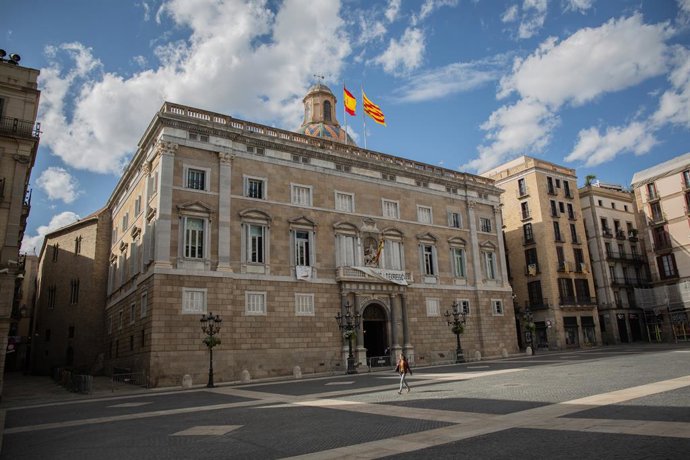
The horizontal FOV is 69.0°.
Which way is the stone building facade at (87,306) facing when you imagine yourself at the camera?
facing the viewer and to the left of the viewer

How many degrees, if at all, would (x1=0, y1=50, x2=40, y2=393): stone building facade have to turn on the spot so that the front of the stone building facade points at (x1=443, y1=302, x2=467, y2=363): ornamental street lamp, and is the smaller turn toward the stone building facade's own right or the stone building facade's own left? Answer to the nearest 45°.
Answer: approximately 45° to the stone building facade's own left

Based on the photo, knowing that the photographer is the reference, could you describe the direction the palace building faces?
facing the viewer and to the right of the viewer

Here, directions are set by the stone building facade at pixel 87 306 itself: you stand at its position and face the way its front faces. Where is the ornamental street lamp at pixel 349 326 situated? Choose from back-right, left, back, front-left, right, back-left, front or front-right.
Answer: left

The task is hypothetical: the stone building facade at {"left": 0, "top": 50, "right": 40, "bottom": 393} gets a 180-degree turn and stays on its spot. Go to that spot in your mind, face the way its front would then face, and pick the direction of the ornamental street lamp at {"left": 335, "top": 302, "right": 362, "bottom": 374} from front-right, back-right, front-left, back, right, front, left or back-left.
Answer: back-right

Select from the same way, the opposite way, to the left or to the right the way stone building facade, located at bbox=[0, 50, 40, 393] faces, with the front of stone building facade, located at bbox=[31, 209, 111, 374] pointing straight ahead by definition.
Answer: to the left

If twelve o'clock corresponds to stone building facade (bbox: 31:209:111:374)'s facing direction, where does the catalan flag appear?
The catalan flag is roughly at 9 o'clock from the stone building facade.

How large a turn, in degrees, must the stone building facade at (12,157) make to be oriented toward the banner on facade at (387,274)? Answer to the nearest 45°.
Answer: approximately 45° to its left

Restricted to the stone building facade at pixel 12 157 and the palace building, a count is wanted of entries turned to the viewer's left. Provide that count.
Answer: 0

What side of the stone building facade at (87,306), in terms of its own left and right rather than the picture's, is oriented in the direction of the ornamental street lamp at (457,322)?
left

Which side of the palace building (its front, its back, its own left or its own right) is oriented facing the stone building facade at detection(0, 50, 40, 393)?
right

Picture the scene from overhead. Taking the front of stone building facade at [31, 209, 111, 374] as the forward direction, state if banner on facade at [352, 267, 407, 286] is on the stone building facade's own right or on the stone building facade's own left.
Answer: on the stone building facade's own left
